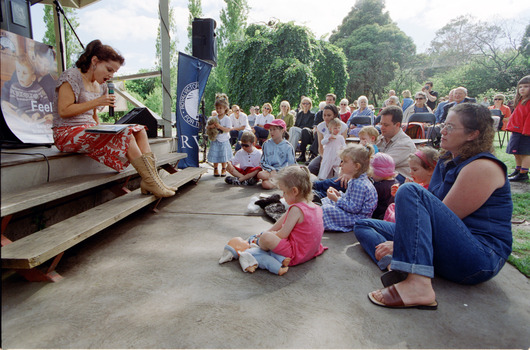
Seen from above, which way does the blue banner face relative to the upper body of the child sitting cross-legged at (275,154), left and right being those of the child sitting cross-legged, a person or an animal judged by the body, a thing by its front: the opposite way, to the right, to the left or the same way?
to the left

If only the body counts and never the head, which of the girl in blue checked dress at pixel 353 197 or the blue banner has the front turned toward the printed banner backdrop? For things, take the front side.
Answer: the girl in blue checked dress

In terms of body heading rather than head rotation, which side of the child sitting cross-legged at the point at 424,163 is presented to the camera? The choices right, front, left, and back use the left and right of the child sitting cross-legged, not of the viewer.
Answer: left

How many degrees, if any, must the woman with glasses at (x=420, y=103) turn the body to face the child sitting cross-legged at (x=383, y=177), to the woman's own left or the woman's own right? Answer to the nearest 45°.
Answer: approximately 45° to the woman's own left

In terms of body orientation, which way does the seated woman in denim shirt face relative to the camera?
to the viewer's left

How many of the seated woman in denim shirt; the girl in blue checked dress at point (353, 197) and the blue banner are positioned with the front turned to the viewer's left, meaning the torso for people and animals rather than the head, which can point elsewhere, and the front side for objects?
2

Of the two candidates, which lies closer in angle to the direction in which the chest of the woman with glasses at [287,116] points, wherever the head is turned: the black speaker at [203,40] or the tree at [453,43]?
the black speaker

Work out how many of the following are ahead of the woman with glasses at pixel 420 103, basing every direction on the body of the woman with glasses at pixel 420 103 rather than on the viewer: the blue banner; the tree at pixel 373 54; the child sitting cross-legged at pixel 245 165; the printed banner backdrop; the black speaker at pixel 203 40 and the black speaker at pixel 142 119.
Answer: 5

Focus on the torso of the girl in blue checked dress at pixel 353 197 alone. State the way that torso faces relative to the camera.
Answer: to the viewer's left

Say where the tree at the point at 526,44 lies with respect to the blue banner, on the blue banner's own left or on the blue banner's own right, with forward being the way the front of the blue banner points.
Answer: on the blue banner's own left
